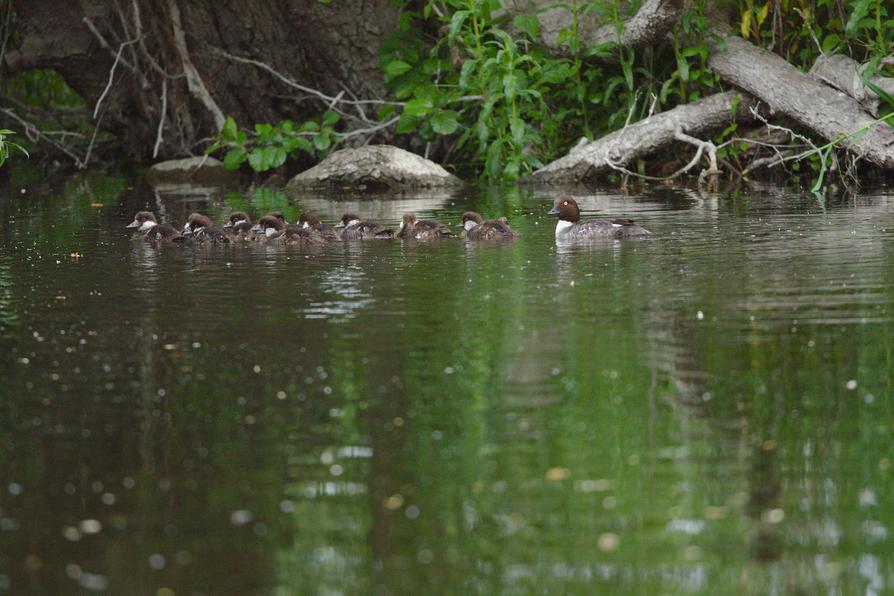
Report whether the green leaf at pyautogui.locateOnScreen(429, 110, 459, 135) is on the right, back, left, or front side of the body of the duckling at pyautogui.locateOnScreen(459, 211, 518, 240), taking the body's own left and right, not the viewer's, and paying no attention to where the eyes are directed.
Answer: right

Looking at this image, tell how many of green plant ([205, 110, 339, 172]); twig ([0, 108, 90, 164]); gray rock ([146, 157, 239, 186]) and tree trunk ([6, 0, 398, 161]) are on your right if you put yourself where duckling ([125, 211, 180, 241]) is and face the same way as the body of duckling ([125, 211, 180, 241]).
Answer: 4

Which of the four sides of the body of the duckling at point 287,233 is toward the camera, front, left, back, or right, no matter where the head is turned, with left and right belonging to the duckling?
left

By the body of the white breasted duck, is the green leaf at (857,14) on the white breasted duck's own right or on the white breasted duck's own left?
on the white breasted duck's own right

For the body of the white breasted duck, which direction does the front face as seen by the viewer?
to the viewer's left

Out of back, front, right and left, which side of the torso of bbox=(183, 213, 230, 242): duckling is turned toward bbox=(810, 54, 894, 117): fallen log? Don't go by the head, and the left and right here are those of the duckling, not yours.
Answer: back

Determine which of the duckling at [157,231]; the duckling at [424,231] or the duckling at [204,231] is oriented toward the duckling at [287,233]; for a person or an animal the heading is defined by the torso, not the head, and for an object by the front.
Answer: the duckling at [424,231]

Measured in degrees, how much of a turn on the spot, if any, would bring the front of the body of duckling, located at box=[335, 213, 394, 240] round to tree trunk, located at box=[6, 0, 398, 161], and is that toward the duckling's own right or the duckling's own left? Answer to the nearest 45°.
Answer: approximately 90° to the duckling's own right

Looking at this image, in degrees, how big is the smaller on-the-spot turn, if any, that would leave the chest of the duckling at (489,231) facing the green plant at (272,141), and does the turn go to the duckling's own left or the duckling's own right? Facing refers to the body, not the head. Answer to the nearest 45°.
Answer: approximately 90° to the duckling's own right

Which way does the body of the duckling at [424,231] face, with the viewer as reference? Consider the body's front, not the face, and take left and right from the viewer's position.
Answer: facing to the left of the viewer

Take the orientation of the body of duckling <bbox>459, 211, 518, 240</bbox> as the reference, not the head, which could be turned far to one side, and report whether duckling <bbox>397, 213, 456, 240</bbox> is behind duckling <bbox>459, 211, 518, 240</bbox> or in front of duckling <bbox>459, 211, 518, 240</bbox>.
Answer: in front

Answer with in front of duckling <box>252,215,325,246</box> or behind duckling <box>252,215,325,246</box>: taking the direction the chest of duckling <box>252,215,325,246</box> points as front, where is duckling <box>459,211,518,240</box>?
behind

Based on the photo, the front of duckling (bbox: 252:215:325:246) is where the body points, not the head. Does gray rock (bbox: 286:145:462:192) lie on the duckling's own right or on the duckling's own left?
on the duckling's own right

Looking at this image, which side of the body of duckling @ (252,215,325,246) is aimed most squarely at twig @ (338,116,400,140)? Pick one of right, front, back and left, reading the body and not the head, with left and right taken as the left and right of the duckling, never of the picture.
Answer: right

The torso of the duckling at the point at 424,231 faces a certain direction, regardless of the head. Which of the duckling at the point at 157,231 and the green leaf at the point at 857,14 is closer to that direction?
the duckling

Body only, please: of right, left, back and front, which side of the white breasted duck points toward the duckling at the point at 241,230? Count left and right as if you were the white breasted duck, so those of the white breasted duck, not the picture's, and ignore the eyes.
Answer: front

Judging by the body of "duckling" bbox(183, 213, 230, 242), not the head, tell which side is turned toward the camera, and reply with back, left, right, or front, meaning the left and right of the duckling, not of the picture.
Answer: left

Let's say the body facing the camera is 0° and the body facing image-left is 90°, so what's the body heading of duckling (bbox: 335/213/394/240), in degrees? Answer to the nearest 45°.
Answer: approximately 90°
